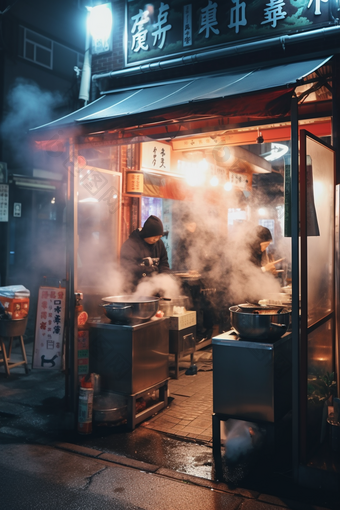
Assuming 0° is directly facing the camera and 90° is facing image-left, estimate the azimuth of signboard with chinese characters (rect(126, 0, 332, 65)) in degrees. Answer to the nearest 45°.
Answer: approximately 45°

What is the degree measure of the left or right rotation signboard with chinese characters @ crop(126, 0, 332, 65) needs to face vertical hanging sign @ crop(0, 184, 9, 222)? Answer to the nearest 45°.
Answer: approximately 90° to its right

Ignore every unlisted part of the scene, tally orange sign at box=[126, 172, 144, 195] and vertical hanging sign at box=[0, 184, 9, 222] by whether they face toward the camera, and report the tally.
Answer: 2

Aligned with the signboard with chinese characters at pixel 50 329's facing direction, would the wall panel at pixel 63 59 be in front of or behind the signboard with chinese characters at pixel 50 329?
behind

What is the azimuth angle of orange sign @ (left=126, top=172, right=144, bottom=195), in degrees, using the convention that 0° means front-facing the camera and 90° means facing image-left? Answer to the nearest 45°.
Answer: approximately 0°

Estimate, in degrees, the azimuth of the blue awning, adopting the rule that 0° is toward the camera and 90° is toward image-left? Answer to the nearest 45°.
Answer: approximately 45°
